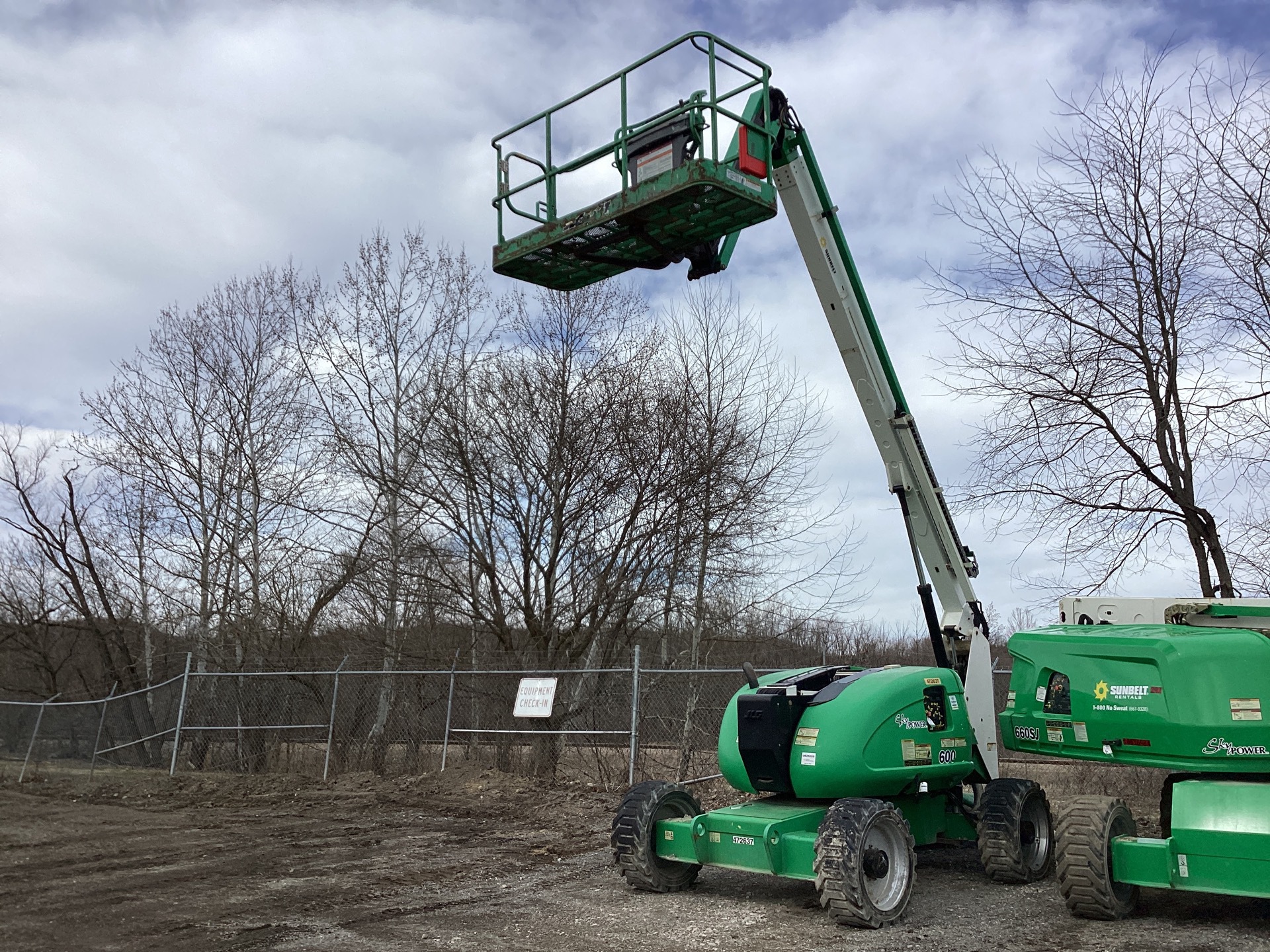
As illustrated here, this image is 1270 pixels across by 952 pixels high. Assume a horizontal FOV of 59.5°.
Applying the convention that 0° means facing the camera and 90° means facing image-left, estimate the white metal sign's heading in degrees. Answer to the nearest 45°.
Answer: approximately 0°

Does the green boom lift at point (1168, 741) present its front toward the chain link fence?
no

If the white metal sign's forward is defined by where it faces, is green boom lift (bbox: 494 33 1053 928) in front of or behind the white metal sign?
in front

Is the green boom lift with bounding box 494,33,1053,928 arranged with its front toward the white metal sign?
no

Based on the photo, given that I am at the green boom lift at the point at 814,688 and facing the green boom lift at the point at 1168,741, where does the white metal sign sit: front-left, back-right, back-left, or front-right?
back-left

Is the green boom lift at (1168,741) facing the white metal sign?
no
